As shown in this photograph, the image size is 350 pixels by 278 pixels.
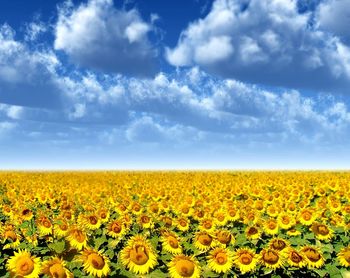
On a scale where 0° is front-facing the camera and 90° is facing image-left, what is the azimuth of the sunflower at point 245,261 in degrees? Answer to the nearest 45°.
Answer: approximately 0°

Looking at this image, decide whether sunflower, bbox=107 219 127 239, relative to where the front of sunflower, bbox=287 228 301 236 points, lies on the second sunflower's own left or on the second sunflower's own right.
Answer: on the second sunflower's own right

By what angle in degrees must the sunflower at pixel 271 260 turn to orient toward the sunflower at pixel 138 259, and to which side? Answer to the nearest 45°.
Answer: approximately 45° to its right

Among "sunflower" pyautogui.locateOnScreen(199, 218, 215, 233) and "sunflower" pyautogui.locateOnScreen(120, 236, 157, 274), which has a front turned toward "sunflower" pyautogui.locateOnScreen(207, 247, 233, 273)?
"sunflower" pyautogui.locateOnScreen(199, 218, 215, 233)

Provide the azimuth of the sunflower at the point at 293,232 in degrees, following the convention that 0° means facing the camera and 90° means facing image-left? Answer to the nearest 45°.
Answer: approximately 0°
